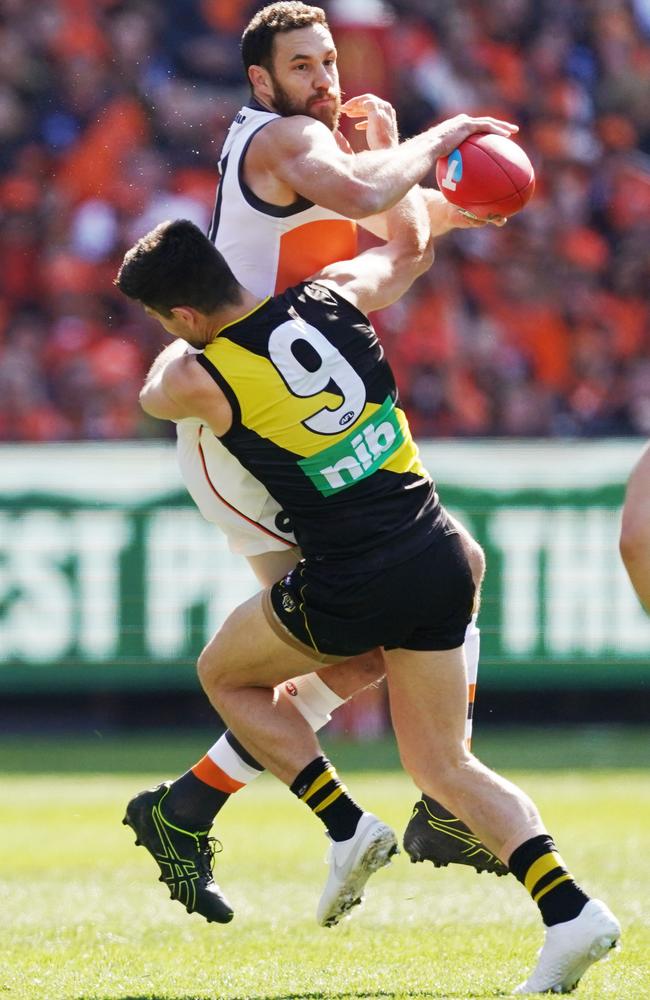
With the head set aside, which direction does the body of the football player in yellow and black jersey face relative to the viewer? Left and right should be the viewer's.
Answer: facing away from the viewer and to the left of the viewer
